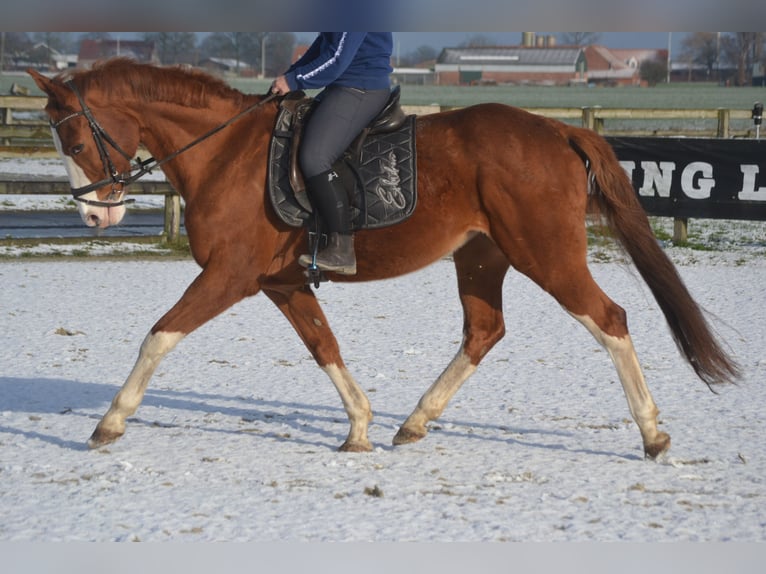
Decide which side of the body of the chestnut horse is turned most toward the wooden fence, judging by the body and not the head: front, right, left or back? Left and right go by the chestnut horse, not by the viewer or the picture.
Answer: right

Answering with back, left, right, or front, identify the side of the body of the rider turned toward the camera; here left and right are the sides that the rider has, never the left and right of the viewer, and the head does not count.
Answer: left

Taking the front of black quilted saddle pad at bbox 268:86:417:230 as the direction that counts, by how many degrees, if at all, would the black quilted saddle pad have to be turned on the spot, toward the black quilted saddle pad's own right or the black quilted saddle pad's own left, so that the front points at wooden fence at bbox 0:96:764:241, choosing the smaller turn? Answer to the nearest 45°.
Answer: approximately 90° to the black quilted saddle pad's own right

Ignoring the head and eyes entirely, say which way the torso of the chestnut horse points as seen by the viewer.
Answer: to the viewer's left

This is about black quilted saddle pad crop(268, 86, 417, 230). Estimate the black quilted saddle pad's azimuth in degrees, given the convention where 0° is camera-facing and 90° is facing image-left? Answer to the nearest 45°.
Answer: approximately 90°

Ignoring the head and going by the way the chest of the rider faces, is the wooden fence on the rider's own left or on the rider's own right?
on the rider's own right
